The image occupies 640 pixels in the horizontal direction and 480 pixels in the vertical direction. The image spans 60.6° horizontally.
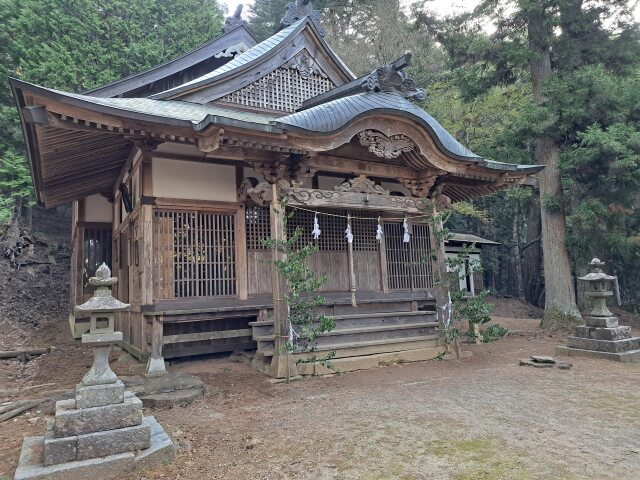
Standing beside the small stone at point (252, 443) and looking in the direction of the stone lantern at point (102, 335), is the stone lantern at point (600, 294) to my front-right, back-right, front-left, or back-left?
back-right

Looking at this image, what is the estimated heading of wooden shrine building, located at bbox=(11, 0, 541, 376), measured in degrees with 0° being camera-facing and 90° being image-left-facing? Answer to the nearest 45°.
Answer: approximately 315°

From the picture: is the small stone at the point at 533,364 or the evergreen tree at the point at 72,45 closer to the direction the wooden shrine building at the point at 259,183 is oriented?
the small stone

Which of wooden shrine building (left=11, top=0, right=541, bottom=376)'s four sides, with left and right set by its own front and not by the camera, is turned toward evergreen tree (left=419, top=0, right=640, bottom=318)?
left

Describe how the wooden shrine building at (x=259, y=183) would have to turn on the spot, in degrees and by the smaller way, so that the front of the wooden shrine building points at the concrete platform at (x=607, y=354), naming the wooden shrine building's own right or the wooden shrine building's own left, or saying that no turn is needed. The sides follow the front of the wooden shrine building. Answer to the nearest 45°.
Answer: approximately 45° to the wooden shrine building's own left

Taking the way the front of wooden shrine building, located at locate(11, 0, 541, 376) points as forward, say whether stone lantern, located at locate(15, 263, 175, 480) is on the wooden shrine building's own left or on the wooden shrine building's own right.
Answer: on the wooden shrine building's own right

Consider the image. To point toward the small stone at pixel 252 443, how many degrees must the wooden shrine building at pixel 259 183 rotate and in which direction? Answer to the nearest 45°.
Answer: approximately 45° to its right

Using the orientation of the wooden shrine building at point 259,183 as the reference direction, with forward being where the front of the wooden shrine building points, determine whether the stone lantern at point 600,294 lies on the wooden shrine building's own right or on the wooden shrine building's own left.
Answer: on the wooden shrine building's own left
